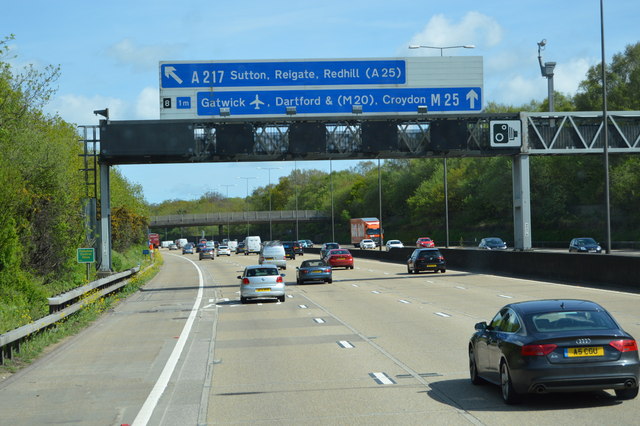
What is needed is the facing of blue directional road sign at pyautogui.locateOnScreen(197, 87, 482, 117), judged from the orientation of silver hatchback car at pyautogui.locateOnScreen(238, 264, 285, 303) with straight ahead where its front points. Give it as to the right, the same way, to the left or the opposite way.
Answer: the opposite way

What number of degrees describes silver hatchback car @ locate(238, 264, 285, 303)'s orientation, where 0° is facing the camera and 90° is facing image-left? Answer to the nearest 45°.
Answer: approximately 180°

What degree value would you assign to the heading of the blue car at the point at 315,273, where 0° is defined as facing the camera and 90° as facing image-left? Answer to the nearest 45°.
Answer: approximately 180°

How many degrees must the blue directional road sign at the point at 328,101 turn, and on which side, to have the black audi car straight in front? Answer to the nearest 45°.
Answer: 0° — it already faces it

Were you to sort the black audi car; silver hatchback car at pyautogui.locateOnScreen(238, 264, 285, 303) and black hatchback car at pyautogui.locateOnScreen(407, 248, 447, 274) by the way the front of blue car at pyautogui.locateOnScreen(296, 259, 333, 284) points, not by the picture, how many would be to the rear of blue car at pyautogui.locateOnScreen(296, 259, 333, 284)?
2

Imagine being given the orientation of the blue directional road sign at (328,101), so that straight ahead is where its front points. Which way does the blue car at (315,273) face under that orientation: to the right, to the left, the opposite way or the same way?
the opposite way

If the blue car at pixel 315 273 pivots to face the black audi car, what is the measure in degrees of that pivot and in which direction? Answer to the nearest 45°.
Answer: approximately 180°

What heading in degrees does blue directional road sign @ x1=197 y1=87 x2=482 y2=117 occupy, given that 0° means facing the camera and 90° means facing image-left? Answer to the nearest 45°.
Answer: approximately 0°

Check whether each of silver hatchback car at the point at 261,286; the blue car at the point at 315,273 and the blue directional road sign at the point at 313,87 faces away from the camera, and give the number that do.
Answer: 2

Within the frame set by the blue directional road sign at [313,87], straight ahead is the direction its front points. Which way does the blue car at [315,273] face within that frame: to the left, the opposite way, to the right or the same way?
the opposite way

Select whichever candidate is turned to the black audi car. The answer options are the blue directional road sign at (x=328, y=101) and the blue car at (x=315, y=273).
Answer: the blue directional road sign

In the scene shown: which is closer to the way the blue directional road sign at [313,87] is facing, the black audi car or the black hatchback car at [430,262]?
the black audi car
